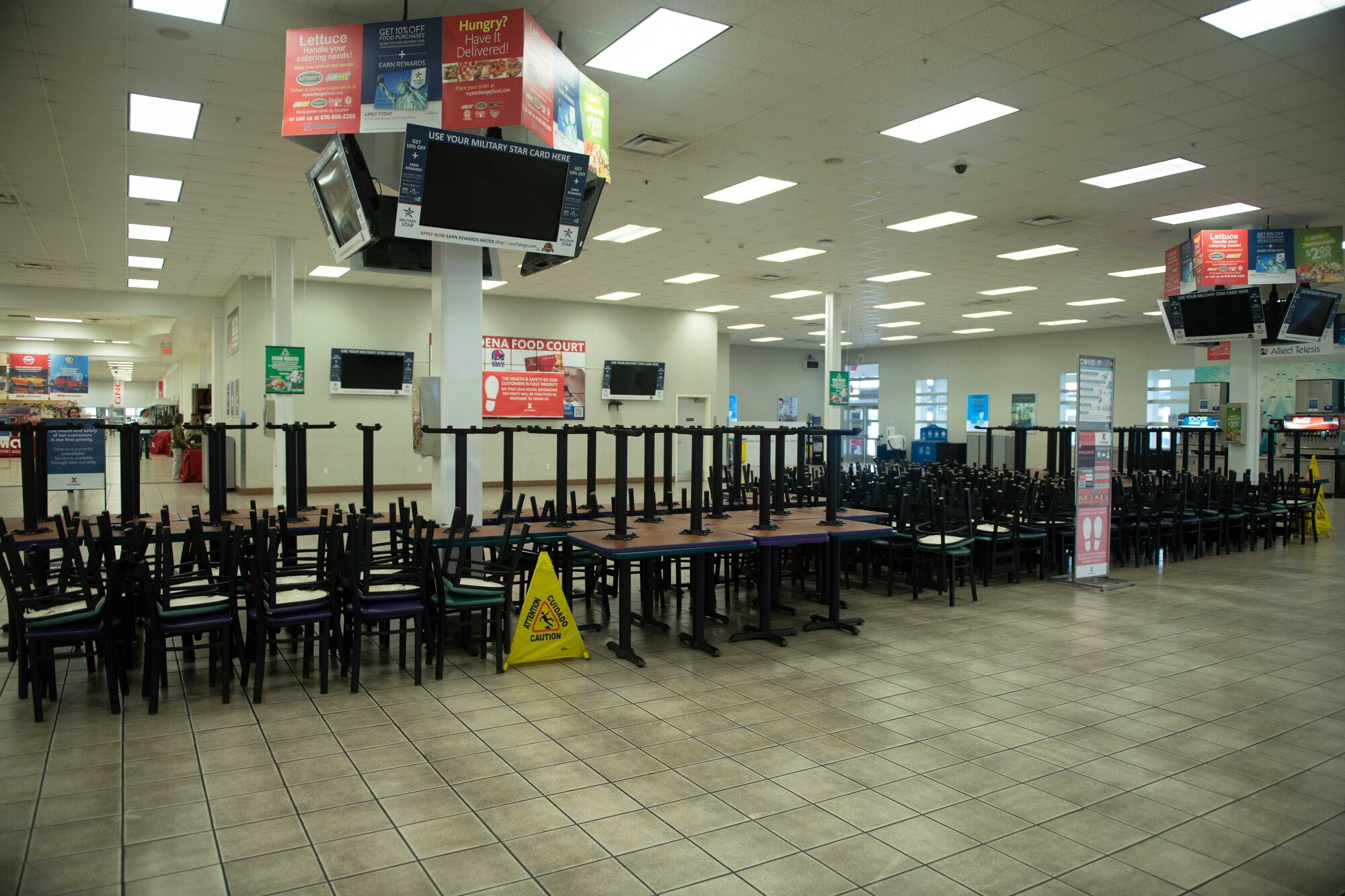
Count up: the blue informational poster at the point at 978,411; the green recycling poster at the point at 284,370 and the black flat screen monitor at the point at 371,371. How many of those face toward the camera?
3

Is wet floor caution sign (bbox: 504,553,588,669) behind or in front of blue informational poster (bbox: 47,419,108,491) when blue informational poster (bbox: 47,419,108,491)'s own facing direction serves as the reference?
in front

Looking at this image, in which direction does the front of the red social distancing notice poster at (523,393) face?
toward the camera

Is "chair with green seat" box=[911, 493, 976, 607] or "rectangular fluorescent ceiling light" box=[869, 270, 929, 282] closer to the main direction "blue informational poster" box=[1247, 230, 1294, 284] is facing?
the chair with green seat

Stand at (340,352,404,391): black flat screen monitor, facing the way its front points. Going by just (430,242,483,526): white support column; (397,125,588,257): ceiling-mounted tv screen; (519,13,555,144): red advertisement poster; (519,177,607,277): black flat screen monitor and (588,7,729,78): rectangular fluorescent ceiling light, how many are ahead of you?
5

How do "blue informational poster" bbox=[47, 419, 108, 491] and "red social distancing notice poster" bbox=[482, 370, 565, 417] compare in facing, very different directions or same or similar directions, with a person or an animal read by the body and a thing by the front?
same or similar directions

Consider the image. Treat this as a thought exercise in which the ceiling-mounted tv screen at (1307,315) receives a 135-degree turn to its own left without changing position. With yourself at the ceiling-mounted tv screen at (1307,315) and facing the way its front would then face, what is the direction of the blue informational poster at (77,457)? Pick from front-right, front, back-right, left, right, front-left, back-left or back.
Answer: back-left

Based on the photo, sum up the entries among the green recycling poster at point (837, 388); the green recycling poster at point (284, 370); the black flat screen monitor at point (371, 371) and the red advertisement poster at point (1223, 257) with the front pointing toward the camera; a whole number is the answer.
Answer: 4

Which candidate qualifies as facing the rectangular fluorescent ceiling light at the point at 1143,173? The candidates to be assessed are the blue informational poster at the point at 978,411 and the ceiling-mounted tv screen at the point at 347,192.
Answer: the blue informational poster

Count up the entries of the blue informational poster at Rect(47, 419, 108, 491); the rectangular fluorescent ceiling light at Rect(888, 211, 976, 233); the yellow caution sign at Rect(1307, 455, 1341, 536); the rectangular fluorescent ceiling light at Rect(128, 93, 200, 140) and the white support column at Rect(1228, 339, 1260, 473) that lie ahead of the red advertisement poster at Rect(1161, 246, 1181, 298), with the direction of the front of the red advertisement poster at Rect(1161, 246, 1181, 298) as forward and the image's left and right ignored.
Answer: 3

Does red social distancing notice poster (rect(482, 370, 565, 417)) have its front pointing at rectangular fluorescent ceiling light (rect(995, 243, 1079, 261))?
no

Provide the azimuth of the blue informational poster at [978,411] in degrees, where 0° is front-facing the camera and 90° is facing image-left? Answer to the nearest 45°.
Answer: approximately 0°

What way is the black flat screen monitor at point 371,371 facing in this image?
toward the camera

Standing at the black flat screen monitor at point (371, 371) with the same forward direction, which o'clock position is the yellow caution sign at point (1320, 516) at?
The yellow caution sign is roughly at 10 o'clock from the black flat screen monitor.

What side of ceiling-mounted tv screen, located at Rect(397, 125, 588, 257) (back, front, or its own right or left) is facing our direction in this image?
front

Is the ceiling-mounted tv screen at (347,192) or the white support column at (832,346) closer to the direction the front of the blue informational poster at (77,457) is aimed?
the ceiling-mounted tv screen

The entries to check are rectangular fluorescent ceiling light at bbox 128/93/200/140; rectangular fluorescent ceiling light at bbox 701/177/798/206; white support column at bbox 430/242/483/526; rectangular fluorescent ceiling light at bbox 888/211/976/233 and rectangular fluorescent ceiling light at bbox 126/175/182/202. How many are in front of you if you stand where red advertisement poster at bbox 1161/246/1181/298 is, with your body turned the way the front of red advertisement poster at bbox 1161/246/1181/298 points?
5
